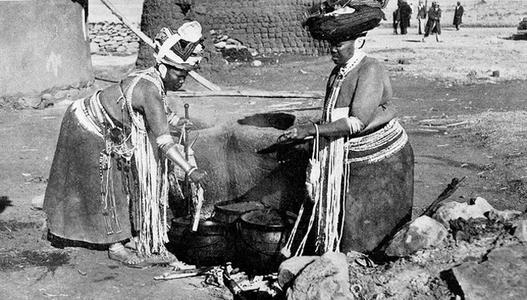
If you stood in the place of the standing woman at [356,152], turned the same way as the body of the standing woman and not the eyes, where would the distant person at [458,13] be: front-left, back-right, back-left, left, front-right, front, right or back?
right

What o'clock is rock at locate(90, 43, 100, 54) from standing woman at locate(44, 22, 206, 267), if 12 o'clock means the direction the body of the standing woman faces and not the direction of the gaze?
The rock is roughly at 9 o'clock from the standing woman.

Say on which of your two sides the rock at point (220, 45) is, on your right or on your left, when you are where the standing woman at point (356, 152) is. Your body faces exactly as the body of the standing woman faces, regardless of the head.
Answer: on your right

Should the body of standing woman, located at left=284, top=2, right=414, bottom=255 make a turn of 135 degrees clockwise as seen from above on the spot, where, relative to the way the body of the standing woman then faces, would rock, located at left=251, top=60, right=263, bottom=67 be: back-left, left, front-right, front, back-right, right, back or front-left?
front-left

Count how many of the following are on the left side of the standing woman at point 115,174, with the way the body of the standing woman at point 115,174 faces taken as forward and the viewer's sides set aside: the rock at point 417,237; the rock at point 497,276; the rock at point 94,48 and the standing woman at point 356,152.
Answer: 1

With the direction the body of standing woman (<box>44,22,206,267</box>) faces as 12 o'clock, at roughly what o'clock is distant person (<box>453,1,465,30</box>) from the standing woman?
The distant person is roughly at 10 o'clock from the standing woman.

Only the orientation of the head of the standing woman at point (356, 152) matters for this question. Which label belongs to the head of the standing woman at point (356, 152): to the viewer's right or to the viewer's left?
to the viewer's left

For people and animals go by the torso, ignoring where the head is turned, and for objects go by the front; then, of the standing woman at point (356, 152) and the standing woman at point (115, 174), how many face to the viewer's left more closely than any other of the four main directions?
1

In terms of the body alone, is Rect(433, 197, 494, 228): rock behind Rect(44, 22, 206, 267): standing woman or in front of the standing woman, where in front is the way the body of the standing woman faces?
in front

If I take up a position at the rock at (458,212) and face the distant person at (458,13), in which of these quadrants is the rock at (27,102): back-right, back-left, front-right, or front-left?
front-left

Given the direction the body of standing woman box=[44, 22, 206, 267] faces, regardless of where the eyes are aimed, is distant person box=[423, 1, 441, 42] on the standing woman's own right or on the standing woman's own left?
on the standing woman's own left

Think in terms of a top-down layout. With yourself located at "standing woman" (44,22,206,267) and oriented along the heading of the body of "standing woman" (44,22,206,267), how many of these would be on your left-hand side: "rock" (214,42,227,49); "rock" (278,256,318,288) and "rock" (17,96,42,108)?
2

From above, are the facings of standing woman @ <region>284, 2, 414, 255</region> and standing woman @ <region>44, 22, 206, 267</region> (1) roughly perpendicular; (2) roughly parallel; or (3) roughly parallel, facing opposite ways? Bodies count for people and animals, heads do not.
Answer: roughly parallel, facing opposite ways

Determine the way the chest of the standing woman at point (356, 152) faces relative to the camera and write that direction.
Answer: to the viewer's left

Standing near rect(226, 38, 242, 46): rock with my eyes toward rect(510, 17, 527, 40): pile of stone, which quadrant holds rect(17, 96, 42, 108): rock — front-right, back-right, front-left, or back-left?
back-right

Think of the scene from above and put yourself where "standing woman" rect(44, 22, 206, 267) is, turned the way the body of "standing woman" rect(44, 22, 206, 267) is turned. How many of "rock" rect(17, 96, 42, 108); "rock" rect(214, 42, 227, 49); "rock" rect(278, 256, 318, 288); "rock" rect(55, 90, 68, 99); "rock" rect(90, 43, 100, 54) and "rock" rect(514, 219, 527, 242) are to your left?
4

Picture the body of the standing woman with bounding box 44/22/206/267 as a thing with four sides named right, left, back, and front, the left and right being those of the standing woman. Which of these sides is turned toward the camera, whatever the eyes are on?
right

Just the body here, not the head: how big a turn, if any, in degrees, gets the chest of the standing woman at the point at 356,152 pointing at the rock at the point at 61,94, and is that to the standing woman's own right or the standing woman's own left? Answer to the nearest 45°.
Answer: approximately 45° to the standing woman's own right
